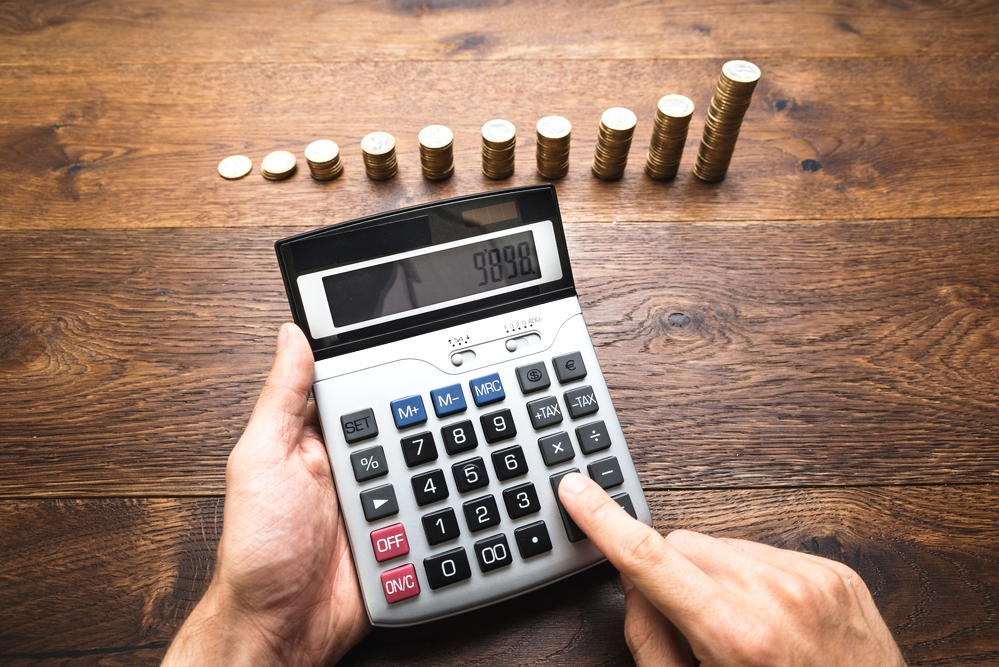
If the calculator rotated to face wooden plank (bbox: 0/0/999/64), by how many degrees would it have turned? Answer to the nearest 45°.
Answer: approximately 180°

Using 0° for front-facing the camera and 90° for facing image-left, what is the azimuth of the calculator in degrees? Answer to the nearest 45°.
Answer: approximately 0°
